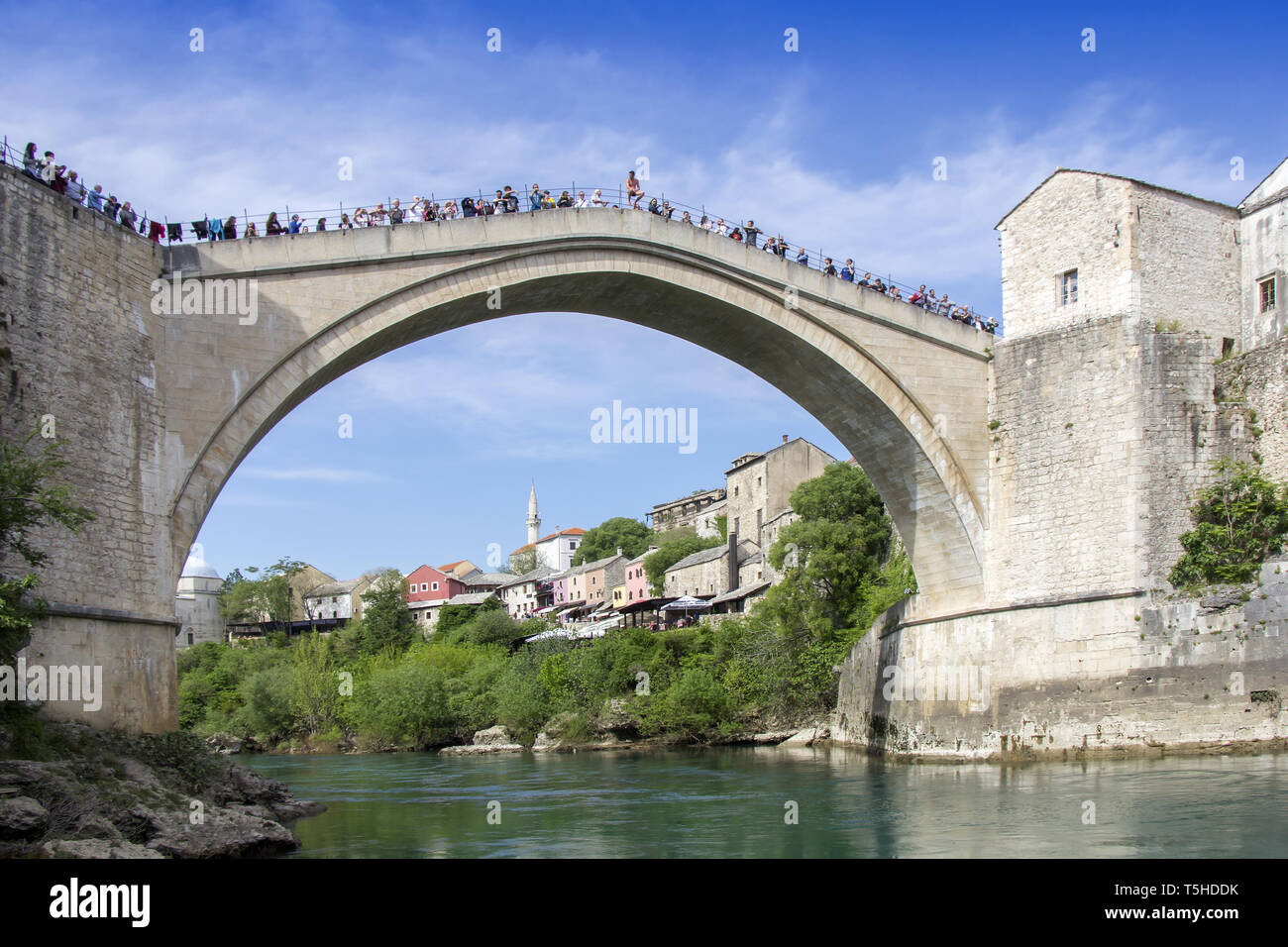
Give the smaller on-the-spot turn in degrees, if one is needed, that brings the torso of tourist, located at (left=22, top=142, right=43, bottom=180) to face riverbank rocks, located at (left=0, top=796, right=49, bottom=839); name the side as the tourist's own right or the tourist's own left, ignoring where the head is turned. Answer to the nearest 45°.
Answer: approximately 45° to the tourist's own right

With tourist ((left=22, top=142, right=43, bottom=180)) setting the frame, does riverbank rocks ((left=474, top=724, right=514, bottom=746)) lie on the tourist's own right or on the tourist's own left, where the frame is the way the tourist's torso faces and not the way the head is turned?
on the tourist's own left

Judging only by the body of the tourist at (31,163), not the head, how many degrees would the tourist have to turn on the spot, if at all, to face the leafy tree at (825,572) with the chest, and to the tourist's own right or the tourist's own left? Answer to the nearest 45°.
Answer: approximately 90° to the tourist's own left

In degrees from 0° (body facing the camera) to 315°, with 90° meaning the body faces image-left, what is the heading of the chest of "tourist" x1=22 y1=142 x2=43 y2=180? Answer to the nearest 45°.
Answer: approximately 315°
